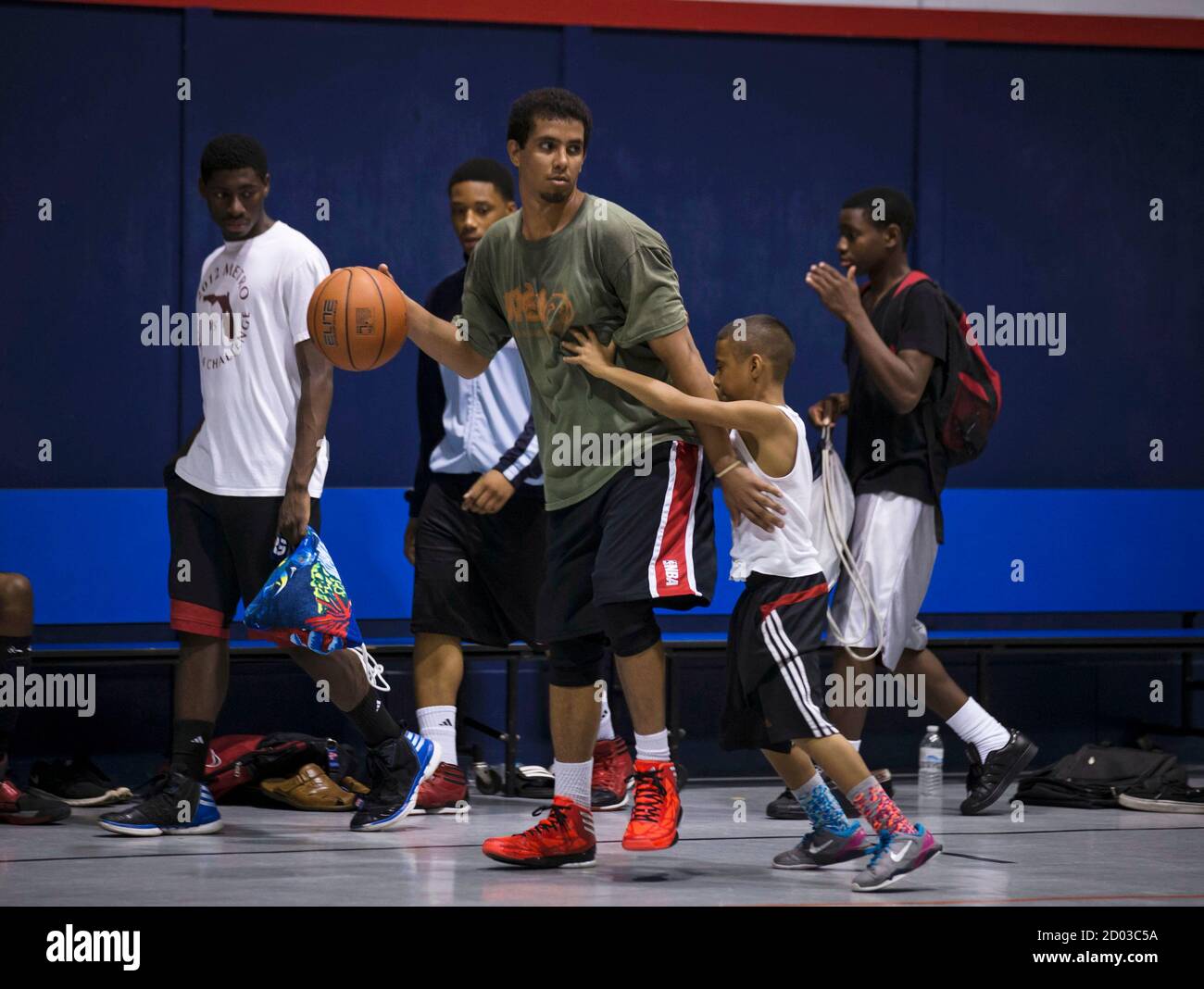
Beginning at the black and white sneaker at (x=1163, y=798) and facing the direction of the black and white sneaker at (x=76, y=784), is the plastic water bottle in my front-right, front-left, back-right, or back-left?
front-right

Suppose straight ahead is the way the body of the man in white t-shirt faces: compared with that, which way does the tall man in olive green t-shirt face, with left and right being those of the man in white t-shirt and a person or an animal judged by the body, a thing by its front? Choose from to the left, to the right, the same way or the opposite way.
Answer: the same way

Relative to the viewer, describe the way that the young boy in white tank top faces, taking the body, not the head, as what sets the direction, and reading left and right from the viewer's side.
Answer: facing to the left of the viewer

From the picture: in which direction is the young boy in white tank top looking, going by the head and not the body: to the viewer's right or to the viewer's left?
to the viewer's left

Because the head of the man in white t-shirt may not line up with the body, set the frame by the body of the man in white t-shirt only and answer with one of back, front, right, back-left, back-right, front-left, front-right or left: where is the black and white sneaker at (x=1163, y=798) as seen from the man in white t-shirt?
back-left

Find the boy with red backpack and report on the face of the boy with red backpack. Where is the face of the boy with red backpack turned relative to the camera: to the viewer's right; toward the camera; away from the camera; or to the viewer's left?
to the viewer's left

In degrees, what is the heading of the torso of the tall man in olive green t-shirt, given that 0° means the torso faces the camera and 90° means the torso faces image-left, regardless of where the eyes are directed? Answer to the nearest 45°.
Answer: approximately 45°

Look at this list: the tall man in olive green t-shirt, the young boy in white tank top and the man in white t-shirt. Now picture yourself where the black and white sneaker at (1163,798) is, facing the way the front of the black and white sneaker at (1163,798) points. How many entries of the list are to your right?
0

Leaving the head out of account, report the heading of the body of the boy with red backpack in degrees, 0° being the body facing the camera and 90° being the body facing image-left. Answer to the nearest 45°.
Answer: approximately 90°

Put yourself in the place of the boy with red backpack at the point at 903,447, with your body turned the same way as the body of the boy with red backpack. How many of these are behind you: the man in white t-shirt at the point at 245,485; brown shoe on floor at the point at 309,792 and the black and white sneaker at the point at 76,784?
0
